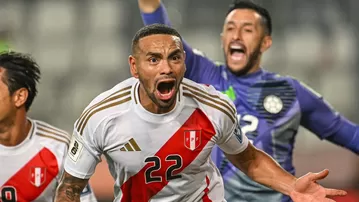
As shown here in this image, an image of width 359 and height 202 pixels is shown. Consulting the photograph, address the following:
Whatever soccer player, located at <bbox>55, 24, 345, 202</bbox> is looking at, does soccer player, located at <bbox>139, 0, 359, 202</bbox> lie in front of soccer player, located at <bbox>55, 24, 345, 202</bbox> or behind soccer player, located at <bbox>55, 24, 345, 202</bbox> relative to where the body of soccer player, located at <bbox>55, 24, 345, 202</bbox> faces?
behind

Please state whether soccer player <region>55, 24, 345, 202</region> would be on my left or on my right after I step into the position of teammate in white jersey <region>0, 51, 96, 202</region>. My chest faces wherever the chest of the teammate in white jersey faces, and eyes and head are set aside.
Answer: on my left

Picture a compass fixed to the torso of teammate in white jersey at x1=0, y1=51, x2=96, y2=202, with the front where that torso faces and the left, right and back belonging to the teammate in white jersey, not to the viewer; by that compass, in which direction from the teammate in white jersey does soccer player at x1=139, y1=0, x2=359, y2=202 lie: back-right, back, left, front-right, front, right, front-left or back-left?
back-left

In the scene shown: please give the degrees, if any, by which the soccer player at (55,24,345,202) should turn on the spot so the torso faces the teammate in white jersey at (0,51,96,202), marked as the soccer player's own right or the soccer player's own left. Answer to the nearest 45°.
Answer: approximately 135° to the soccer player's own right

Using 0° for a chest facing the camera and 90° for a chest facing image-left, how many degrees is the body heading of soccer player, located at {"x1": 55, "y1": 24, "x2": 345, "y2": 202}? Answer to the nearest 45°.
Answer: approximately 0°
